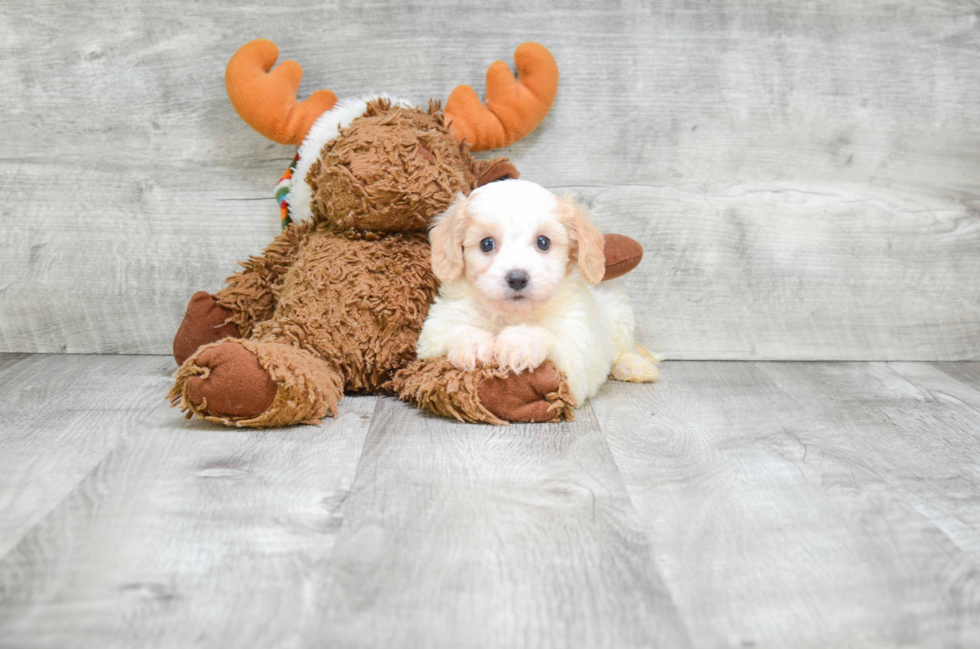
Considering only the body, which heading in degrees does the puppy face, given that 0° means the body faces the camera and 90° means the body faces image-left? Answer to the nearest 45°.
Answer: approximately 45°

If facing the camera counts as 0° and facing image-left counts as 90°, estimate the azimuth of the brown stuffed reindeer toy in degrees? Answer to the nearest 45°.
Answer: approximately 0°
